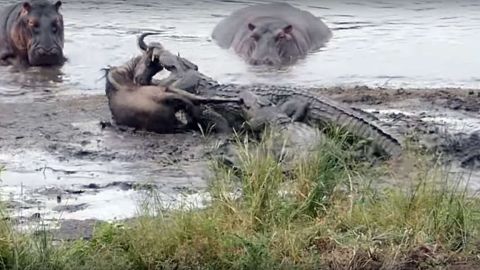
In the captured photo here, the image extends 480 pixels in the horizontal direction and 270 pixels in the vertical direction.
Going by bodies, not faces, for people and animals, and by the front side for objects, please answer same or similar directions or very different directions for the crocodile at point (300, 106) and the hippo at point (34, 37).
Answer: very different directions

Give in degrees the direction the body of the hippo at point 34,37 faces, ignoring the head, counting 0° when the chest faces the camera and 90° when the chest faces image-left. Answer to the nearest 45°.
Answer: approximately 315°

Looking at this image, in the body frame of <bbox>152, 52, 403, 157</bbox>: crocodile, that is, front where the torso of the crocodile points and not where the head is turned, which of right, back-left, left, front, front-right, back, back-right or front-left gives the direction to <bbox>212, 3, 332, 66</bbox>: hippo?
front-right

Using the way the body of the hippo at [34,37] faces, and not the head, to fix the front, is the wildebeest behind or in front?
in front

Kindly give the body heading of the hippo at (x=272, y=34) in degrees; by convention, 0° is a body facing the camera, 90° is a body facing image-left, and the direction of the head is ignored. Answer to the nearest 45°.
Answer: approximately 0°

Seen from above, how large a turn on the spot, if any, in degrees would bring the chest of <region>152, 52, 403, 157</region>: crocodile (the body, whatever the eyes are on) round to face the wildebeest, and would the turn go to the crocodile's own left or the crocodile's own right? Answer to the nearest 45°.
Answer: approximately 45° to the crocodile's own left

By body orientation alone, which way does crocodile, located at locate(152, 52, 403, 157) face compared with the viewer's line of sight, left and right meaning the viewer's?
facing away from the viewer and to the left of the viewer

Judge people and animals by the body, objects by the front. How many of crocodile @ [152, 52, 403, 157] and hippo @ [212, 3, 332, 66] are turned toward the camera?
1

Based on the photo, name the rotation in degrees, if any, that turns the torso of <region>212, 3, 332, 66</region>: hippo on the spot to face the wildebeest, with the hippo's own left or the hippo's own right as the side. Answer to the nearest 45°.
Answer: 0° — it already faces it

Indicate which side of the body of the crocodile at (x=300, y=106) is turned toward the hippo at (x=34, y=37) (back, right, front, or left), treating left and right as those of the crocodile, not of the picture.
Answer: front

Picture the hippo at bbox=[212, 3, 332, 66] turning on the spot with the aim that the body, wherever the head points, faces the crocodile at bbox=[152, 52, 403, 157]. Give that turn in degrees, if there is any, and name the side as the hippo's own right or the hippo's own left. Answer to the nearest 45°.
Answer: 0° — it already faces it

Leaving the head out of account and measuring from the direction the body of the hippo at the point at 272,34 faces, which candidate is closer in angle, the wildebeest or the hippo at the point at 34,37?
the wildebeest
